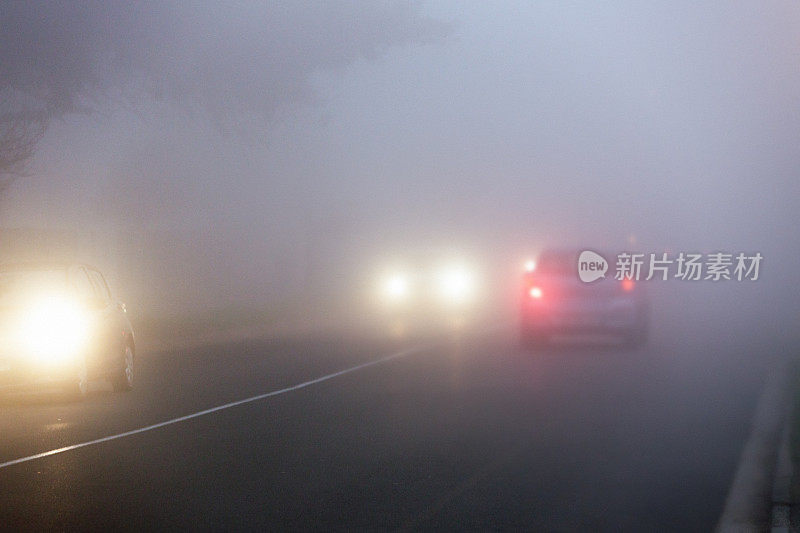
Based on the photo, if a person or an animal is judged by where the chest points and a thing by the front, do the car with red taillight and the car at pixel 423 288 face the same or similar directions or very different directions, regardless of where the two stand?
very different directions

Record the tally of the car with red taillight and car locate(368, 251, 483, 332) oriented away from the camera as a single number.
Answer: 1

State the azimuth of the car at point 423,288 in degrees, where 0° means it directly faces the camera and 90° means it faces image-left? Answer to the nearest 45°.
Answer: approximately 0°

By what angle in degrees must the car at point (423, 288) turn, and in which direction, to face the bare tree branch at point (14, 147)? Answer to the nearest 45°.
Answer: approximately 45° to its right

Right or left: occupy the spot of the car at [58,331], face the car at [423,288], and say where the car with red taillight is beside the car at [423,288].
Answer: right

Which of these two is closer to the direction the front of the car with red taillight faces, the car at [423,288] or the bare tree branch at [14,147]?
the car

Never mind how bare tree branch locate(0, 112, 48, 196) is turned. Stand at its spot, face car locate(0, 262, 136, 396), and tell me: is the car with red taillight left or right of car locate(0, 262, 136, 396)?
left

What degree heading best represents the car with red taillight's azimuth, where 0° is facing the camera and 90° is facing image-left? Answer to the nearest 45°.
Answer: approximately 180°

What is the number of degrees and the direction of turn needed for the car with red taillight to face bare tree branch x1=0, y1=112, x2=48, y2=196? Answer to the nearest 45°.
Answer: approximately 90° to its left
